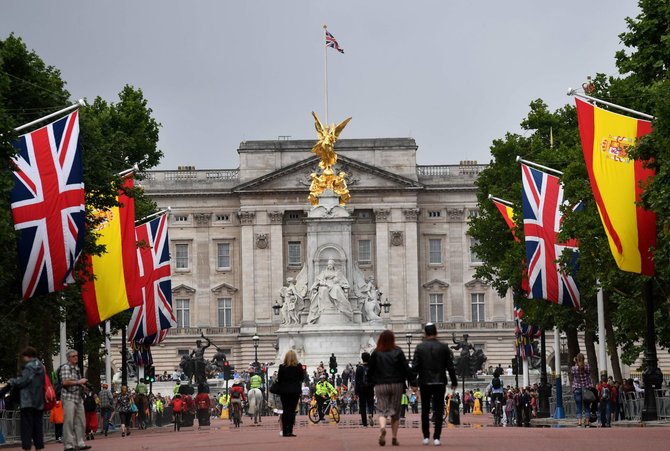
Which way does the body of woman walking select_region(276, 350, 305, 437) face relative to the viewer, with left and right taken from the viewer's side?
facing away from the viewer

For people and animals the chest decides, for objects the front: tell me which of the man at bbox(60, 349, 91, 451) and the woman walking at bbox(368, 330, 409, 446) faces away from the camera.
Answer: the woman walking

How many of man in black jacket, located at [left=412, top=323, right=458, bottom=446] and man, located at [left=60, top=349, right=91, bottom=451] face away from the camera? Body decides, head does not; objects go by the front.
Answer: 1

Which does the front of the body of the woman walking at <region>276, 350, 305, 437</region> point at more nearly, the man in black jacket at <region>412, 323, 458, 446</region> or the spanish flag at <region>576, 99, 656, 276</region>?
the spanish flag

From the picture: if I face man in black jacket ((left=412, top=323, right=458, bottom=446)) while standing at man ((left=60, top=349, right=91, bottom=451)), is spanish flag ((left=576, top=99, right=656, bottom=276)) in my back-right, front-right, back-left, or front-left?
front-left

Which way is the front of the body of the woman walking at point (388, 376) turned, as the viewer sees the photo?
away from the camera

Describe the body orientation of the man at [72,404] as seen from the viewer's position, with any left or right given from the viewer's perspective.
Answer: facing the viewer and to the right of the viewer

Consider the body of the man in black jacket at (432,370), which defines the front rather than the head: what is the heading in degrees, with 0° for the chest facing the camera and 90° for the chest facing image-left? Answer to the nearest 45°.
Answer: approximately 180°

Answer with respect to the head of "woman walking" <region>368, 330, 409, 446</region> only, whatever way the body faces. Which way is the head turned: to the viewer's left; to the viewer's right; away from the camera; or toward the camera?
away from the camera

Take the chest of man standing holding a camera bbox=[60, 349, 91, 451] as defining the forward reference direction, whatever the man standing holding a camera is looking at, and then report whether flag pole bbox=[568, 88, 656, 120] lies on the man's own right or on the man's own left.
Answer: on the man's own left

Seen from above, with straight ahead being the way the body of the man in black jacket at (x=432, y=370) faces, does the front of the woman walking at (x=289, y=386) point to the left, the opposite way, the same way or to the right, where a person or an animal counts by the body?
the same way
